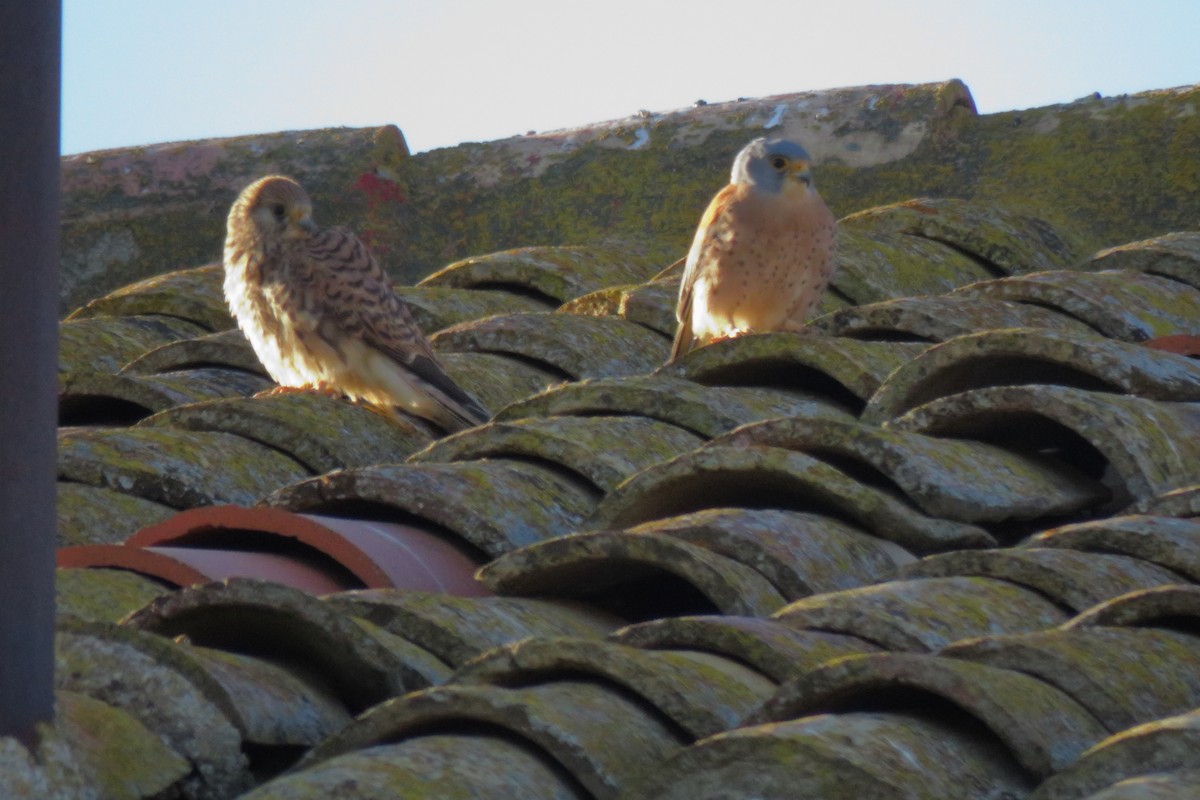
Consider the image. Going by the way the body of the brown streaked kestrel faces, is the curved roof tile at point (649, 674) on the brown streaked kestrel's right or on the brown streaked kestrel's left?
on the brown streaked kestrel's left

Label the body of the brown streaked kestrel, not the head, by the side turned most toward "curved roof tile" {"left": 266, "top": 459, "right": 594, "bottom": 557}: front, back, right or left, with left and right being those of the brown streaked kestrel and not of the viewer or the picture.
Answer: left

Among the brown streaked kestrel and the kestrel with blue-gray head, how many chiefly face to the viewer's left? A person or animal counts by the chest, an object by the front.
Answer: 1

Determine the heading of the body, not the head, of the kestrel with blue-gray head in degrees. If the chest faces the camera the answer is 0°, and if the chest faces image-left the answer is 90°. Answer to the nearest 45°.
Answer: approximately 315°

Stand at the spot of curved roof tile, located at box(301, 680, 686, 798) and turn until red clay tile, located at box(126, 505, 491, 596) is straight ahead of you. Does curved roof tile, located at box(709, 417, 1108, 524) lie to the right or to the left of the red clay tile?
right

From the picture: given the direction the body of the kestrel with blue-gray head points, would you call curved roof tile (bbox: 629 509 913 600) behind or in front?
in front

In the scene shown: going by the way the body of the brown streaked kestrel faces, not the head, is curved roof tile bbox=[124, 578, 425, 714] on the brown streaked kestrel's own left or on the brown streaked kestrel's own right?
on the brown streaked kestrel's own left

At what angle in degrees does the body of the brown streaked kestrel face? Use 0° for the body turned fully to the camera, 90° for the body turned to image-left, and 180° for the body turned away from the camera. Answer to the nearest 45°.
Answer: approximately 90°

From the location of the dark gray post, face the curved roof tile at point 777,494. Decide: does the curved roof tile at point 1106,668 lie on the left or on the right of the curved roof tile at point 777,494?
right

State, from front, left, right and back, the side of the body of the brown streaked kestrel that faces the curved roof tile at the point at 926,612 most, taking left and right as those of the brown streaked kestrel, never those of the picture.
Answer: left

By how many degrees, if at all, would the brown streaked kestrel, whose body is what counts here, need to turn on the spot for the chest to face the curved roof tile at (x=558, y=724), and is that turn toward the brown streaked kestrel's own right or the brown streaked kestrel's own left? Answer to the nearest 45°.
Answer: approximately 90° to the brown streaked kestrel's own left

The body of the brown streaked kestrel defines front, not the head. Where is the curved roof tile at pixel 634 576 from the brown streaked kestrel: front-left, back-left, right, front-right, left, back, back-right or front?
left
